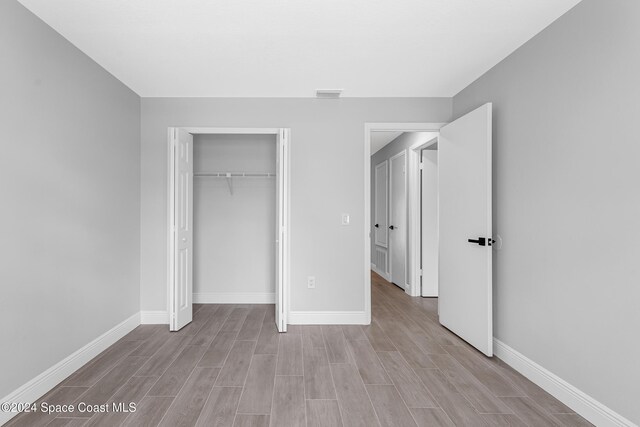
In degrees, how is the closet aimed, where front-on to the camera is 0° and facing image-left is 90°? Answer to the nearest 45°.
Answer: approximately 0°

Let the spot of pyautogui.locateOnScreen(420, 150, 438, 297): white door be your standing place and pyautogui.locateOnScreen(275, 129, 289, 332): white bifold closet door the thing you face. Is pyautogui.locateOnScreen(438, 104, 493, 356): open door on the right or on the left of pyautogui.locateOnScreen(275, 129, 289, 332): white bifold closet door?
left

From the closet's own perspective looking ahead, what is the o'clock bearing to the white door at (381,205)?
The white door is roughly at 8 o'clock from the closet.

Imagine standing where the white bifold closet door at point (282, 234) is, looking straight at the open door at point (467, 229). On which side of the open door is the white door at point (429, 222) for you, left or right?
left

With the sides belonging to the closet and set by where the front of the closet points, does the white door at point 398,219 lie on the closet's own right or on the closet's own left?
on the closet's own left

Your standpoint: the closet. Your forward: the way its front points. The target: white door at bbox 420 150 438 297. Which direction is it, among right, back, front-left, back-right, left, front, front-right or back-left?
left
